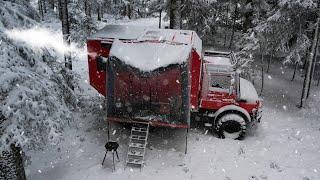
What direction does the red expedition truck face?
to the viewer's right
